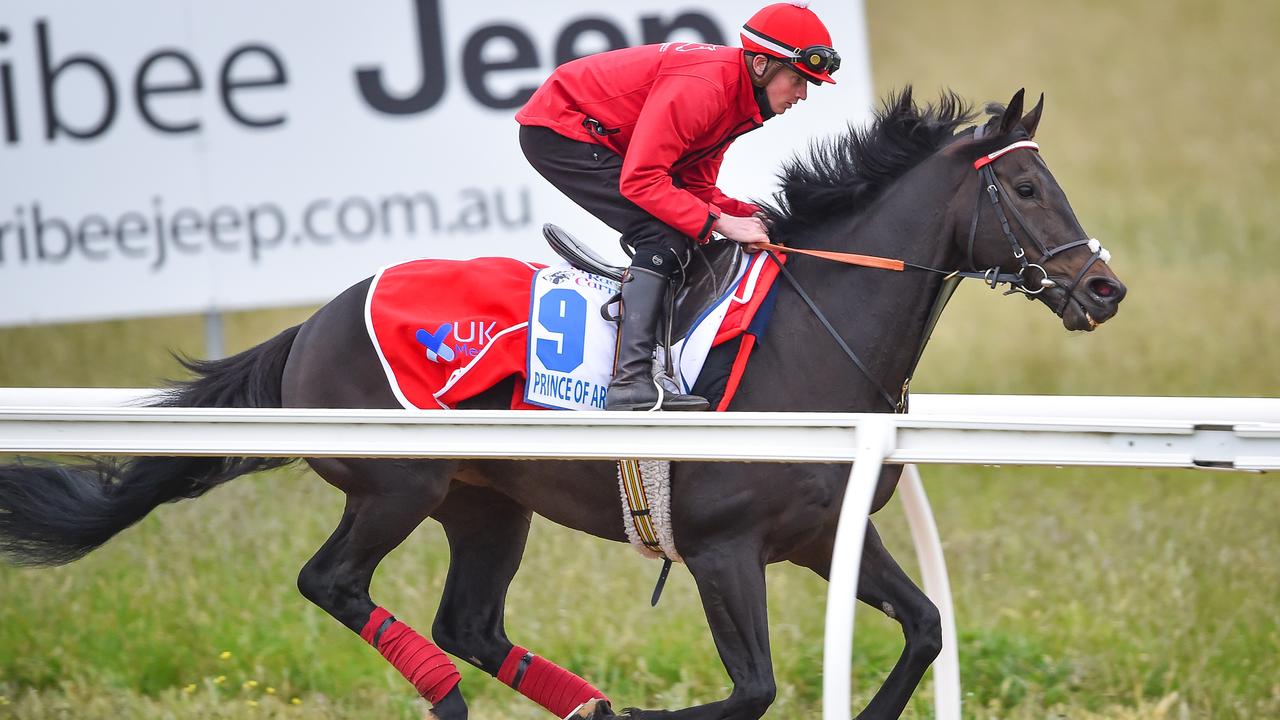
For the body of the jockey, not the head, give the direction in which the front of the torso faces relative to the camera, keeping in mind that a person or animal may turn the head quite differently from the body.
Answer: to the viewer's right

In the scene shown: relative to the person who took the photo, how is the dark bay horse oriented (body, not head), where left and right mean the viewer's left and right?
facing to the right of the viewer
